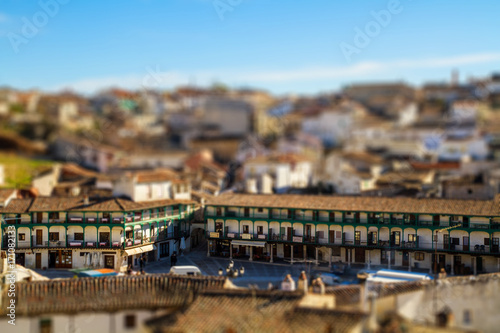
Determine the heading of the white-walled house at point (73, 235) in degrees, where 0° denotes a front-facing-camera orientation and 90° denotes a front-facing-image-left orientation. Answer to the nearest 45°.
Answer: approximately 0°

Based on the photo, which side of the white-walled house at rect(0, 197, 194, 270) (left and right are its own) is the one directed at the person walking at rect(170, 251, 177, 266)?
left
